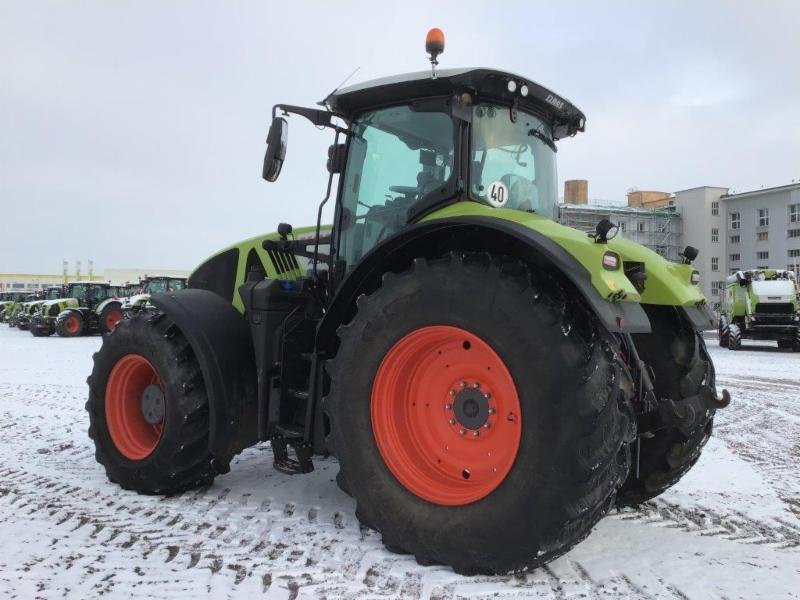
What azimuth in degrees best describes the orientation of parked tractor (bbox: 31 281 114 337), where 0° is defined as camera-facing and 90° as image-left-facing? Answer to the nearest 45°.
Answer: approximately 45°

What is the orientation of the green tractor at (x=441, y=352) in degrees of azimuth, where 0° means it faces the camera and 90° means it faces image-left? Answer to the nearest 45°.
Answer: approximately 135°

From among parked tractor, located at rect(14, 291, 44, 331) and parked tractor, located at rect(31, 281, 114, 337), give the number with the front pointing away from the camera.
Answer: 0
